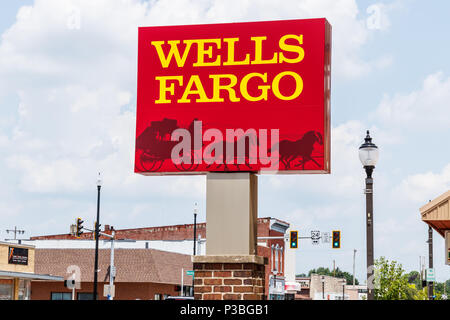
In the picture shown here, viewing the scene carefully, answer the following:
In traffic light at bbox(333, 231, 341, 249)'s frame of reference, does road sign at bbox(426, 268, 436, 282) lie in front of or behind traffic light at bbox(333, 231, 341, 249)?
in front

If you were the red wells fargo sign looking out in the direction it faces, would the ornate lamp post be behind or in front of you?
behind

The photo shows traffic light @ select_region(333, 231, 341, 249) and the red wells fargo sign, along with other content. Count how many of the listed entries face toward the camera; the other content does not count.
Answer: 2

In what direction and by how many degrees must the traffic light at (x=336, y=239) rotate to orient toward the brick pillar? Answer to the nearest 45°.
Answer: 0° — it already faces it

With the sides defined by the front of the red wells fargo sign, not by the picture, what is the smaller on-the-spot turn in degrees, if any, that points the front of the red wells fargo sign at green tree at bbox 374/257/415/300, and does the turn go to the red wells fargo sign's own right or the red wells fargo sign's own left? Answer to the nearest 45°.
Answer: approximately 180°

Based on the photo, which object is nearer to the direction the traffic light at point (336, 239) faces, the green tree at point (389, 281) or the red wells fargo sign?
the red wells fargo sign

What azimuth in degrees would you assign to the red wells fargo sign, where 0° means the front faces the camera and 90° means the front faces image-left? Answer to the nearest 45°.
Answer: approximately 0°

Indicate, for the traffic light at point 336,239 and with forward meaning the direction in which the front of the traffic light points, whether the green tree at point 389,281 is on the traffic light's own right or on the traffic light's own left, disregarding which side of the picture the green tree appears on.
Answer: on the traffic light's own left

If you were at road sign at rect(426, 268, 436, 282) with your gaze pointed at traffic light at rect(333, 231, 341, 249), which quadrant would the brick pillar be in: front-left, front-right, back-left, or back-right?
back-left

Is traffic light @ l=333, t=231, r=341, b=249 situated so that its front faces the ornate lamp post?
yes

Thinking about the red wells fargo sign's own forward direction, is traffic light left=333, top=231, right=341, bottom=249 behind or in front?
behind
